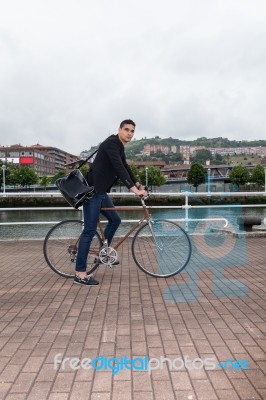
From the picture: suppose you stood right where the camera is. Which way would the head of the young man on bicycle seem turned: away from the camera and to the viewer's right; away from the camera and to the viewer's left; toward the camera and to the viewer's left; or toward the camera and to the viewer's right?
toward the camera and to the viewer's right

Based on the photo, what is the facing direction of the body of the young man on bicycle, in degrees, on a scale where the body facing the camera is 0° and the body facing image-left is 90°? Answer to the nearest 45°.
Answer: approximately 270°
